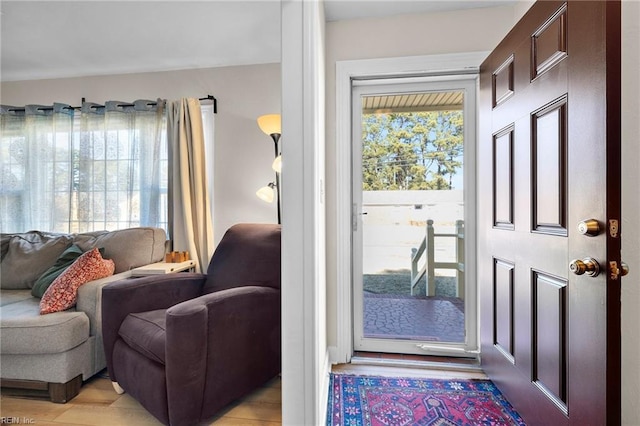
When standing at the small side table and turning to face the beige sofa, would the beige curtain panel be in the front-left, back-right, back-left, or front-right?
back-right

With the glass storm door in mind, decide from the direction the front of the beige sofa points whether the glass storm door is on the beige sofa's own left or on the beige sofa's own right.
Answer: on the beige sofa's own left

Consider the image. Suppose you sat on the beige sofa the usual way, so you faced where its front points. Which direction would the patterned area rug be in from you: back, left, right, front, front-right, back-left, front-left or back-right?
front-left

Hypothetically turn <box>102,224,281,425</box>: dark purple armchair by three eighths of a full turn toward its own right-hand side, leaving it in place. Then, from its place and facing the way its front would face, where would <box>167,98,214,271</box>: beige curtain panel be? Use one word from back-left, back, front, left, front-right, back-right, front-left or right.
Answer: front

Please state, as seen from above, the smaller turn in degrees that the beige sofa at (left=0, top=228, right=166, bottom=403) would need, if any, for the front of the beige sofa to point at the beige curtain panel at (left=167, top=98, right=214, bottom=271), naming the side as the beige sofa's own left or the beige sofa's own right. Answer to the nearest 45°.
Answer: approximately 135° to the beige sofa's own left

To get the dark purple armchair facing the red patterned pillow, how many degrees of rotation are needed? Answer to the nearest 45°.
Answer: approximately 90° to its right

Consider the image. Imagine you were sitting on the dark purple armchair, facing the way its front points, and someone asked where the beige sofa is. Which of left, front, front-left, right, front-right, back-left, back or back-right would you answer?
right

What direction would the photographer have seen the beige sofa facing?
facing the viewer

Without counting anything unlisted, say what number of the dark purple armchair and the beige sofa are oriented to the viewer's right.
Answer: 0

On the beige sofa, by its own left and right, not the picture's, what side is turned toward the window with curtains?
back

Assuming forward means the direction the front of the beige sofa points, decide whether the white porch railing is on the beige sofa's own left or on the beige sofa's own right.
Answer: on the beige sofa's own left

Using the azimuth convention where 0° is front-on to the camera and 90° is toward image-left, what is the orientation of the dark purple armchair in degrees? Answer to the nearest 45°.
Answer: approximately 45°

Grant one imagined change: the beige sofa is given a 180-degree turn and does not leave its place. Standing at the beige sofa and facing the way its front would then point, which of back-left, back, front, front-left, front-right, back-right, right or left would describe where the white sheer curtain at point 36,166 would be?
front

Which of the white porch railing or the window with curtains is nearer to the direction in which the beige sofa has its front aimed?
the white porch railing
